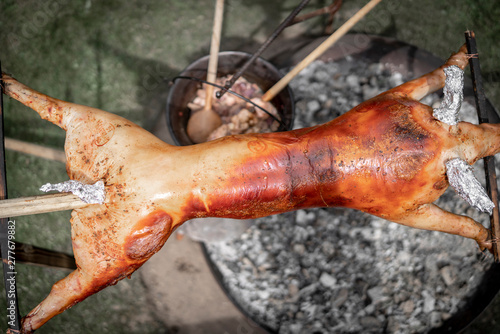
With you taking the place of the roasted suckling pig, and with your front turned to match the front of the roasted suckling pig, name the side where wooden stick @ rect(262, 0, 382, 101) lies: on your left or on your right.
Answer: on your left

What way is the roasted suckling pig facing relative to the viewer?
to the viewer's right

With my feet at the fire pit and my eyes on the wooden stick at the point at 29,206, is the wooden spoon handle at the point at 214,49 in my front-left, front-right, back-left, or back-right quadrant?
front-right

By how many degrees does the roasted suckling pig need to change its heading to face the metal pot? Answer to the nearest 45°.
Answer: approximately 90° to its left
